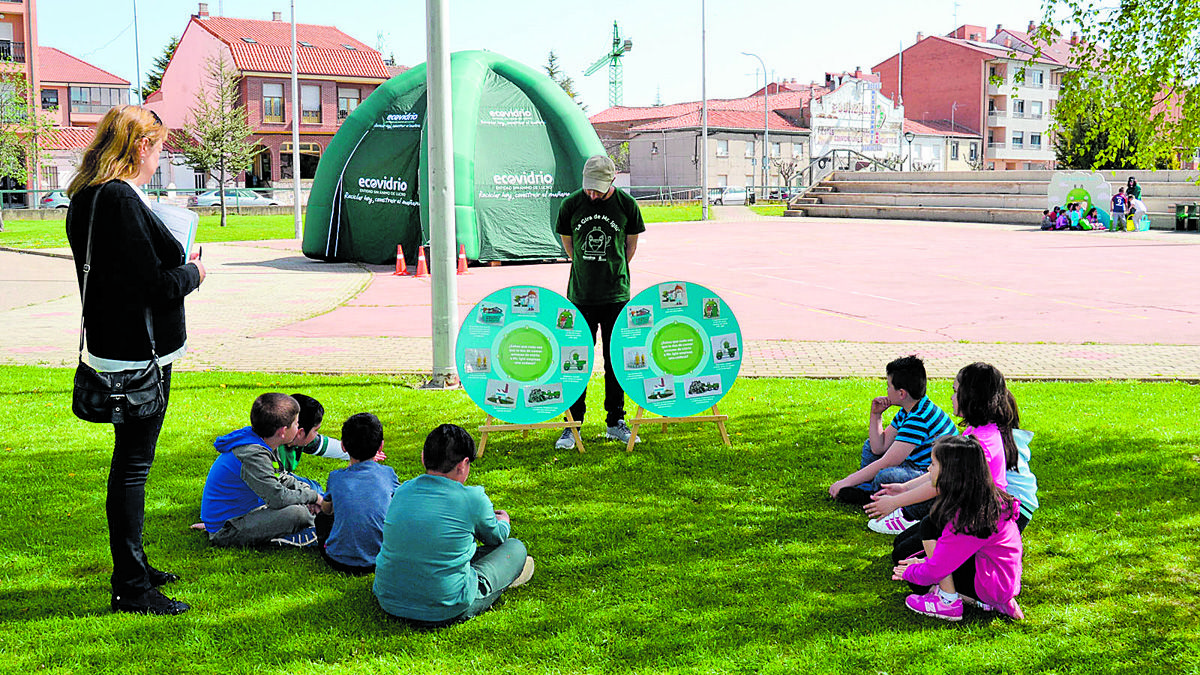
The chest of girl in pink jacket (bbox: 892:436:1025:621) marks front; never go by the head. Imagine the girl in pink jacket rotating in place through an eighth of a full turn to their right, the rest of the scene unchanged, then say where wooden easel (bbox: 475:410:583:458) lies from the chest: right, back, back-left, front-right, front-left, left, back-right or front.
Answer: front

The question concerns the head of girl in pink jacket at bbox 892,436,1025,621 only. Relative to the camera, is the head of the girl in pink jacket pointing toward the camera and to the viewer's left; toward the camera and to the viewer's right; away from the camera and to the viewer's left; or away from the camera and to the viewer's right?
away from the camera and to the viewer's left

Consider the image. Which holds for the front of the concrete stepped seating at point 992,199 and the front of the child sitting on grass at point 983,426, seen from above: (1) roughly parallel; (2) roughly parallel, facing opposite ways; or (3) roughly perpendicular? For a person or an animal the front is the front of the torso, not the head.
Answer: roughly perpendicular

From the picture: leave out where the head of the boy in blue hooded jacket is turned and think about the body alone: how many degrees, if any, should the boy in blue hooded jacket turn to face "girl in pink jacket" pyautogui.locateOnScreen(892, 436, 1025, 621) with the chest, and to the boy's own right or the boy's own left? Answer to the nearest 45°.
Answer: approximately 45° to the boy's own right

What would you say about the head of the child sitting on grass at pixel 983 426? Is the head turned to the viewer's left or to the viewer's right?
to the viewer's left

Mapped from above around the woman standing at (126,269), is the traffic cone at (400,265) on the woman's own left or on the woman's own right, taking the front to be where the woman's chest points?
on the woman's own left

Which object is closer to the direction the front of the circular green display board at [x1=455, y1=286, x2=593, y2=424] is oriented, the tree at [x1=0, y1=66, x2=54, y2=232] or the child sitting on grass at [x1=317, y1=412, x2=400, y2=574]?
the child sitting on grass

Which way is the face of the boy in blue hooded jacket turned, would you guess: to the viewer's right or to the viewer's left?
to the viewer's right

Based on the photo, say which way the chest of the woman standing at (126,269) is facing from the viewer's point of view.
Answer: to the viewer's right

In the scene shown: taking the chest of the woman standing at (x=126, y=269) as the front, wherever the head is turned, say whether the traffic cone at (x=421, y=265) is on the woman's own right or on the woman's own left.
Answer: on the woman's own left

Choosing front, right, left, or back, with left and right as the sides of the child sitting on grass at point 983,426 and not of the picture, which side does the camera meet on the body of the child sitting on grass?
left

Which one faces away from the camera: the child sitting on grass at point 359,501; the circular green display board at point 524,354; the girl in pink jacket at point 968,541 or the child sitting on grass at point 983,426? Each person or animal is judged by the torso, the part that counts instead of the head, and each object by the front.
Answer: the child sitting on grass at point 359,501

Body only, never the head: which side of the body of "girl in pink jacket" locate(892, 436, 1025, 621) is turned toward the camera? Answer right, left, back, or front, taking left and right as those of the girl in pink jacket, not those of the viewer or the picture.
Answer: left
